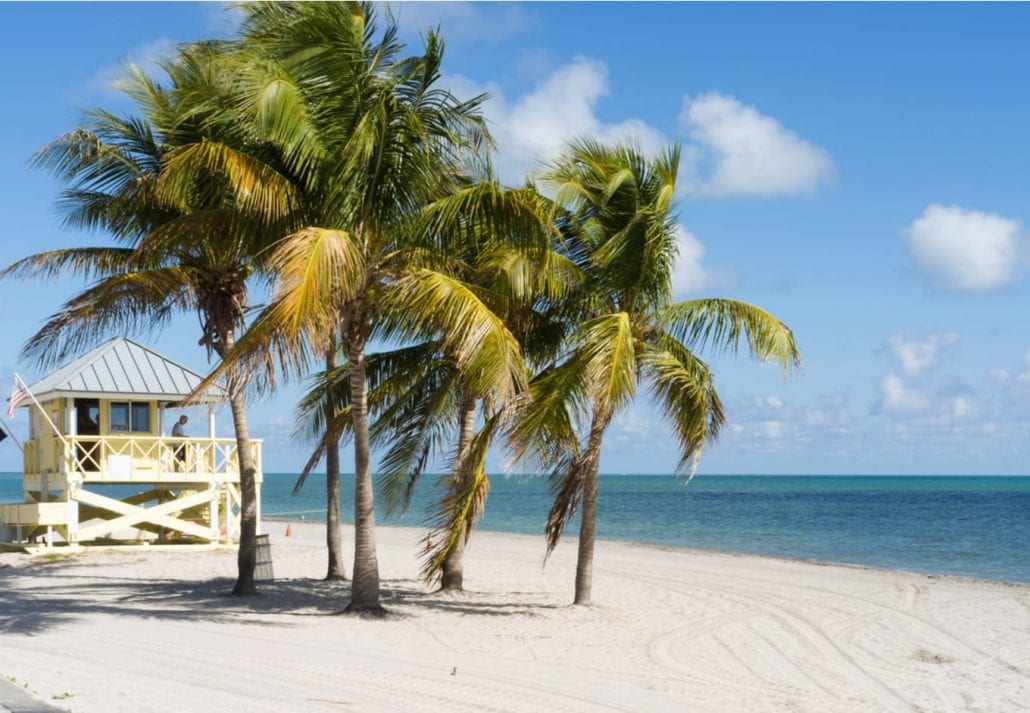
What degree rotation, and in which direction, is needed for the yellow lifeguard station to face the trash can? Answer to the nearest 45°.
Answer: approximately 90° to its right

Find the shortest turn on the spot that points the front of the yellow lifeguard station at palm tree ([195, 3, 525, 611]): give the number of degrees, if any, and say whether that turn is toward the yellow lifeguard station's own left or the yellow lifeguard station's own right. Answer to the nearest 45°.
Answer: approximately 90° to the yellow lifeguard station's own right

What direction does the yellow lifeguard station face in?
to the viewer's right

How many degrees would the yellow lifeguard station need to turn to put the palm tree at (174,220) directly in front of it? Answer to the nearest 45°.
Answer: approximately 90° to its right

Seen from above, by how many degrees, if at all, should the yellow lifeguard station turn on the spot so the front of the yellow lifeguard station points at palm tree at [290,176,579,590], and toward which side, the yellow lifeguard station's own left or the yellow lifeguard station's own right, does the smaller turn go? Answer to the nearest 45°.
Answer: approximately 90° to the yellow lifeguard station's own right
